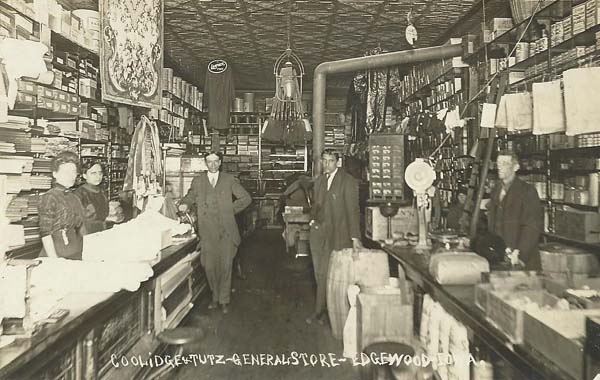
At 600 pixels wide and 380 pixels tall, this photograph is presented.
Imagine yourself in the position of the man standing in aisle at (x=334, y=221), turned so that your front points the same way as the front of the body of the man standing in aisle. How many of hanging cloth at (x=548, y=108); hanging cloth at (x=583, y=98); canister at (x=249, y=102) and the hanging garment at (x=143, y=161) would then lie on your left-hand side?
2

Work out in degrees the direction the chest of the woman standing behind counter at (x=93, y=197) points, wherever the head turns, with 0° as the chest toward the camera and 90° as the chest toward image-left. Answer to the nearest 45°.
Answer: approximately 315°

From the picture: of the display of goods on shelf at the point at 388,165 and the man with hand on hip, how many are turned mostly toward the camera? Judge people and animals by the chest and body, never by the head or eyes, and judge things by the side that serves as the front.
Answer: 2

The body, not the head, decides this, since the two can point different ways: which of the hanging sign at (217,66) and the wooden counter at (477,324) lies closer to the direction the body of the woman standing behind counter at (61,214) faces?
the wooden counter

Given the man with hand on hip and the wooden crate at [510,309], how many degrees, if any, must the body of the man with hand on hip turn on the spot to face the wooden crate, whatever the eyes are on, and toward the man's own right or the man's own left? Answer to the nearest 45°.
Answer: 0° — they already face it

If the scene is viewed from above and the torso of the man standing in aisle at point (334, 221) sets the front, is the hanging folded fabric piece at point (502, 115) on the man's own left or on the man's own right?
on the man's own left

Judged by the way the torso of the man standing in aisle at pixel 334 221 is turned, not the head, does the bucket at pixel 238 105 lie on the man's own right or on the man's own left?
on the man's own right

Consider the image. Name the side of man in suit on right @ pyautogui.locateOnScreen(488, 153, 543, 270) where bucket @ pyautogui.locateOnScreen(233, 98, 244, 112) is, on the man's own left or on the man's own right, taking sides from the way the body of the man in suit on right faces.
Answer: on the man's own right

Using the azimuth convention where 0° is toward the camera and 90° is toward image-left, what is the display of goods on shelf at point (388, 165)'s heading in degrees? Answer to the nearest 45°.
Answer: approximately 0°

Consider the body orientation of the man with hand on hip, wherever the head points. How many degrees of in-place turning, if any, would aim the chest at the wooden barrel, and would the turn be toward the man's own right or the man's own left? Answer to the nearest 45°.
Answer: approximately 45° to the man's own left
